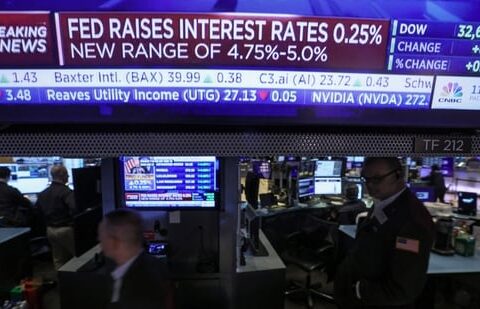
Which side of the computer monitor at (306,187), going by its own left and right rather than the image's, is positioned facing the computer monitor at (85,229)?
right

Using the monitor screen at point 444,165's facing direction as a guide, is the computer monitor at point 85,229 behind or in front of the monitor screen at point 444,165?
in front

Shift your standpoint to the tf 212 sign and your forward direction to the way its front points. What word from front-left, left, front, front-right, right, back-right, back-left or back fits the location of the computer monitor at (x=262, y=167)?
back-right

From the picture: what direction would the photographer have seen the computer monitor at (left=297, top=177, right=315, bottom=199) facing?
facing the viewer and to the right of the viewer

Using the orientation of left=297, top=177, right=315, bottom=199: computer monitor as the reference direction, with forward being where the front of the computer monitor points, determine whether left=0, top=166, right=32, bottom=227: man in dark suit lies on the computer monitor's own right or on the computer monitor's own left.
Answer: on the computer monitor's own right

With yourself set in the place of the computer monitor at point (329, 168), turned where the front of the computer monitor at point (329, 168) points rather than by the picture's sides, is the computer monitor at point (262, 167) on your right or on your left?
on your right

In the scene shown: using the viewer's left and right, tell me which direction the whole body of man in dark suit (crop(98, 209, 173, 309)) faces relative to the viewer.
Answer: facing to the left of the viewer

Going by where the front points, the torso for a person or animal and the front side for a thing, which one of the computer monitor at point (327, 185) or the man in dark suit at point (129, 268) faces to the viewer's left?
the man in dark suit

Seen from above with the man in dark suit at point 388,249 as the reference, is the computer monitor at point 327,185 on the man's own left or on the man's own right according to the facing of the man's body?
on the man's own right

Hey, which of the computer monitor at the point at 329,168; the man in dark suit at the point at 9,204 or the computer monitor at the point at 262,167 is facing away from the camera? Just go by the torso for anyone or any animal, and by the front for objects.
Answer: the man in dark suit

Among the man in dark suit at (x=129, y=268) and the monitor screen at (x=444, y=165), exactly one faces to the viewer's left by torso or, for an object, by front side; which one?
the man in dark suit

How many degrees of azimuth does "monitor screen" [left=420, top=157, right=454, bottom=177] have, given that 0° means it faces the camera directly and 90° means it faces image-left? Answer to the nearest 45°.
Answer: approximately 0°

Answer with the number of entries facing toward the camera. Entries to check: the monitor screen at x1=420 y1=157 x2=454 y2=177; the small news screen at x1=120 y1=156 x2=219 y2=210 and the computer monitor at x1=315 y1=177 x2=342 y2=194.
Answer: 3

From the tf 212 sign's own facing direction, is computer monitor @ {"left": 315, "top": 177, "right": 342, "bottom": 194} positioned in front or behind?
behind
